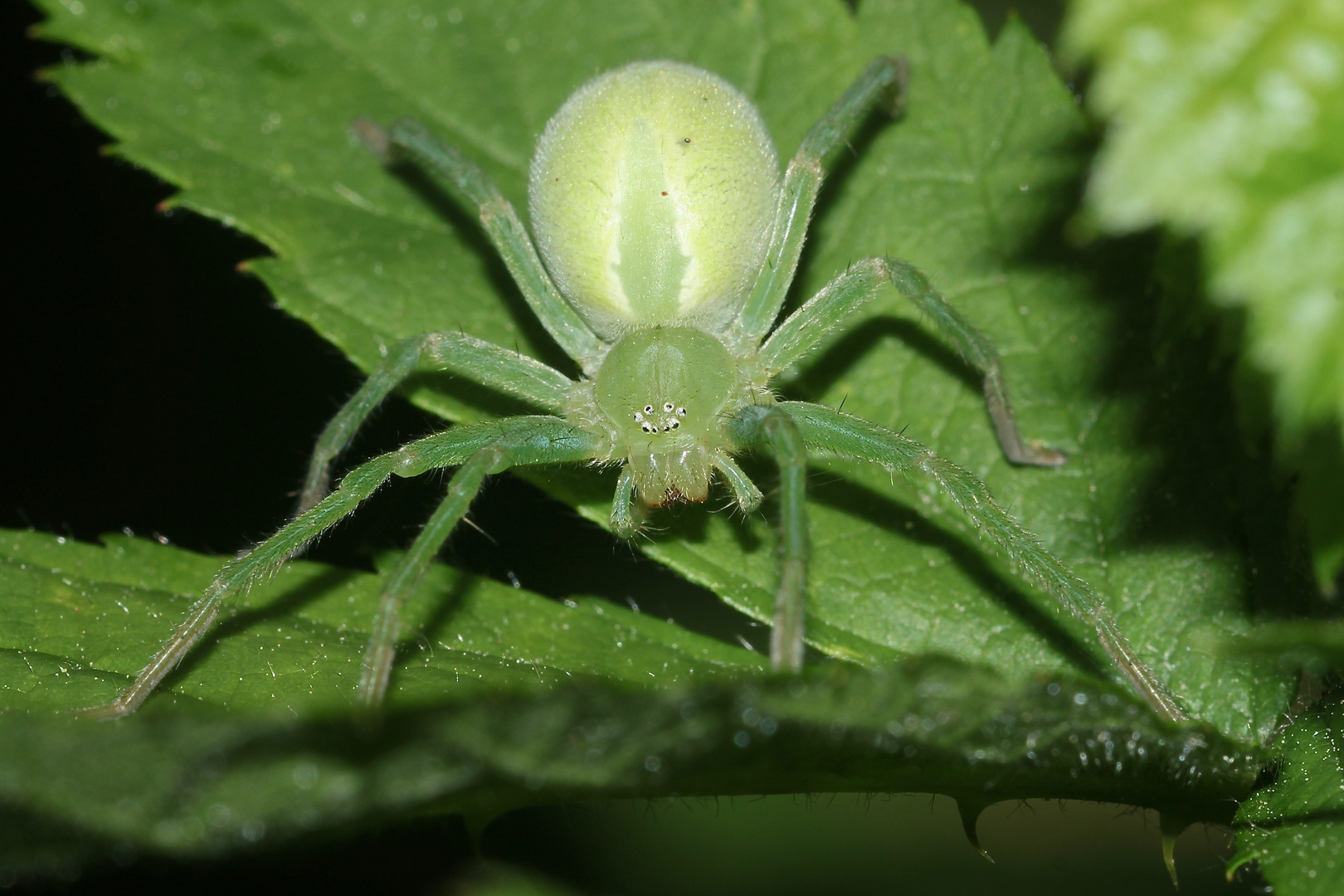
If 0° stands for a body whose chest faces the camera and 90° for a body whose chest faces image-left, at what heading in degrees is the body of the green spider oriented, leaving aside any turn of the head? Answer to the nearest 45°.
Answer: approximately 0°
